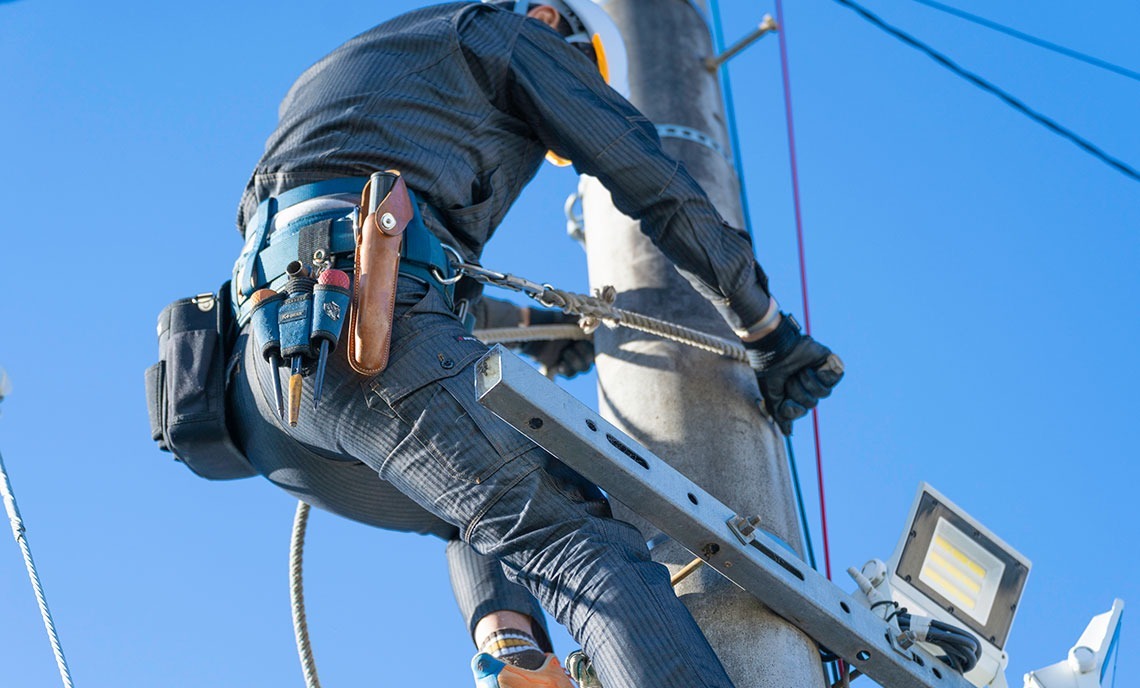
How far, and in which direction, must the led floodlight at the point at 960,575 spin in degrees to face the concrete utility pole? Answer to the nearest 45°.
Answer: approximately 90° to its right

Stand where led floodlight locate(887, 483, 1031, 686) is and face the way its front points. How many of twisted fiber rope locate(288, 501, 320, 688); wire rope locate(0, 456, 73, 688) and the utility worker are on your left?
0

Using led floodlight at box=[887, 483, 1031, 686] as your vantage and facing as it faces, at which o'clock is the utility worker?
The utility worker is roughly at 3 o'clock from the led floodlight.

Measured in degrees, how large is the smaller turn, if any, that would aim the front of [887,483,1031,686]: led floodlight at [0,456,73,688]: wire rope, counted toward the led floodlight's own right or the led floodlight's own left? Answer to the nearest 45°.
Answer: approximately 90° to the led floodlight's own right

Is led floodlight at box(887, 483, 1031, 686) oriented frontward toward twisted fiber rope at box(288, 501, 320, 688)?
no
